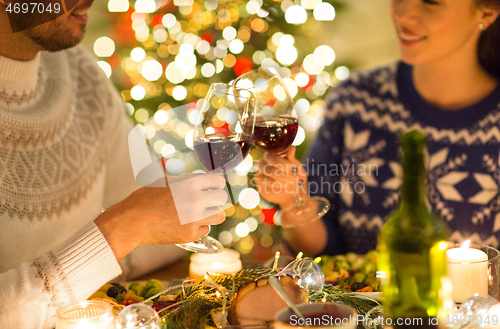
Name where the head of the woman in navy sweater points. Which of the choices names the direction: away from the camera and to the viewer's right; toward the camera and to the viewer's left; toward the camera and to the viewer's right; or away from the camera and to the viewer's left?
toward the camera and to the viewer's left

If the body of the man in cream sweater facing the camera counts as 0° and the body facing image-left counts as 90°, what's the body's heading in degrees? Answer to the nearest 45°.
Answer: approximately 315°

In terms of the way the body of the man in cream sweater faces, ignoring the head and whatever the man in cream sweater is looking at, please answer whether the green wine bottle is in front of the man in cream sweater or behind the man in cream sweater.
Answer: in front

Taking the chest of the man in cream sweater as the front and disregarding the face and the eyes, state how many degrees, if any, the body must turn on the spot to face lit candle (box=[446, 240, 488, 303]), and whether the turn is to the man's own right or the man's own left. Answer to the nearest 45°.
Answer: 0° — they already face it

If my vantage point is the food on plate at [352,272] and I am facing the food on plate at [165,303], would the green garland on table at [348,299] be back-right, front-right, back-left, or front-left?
front-left
